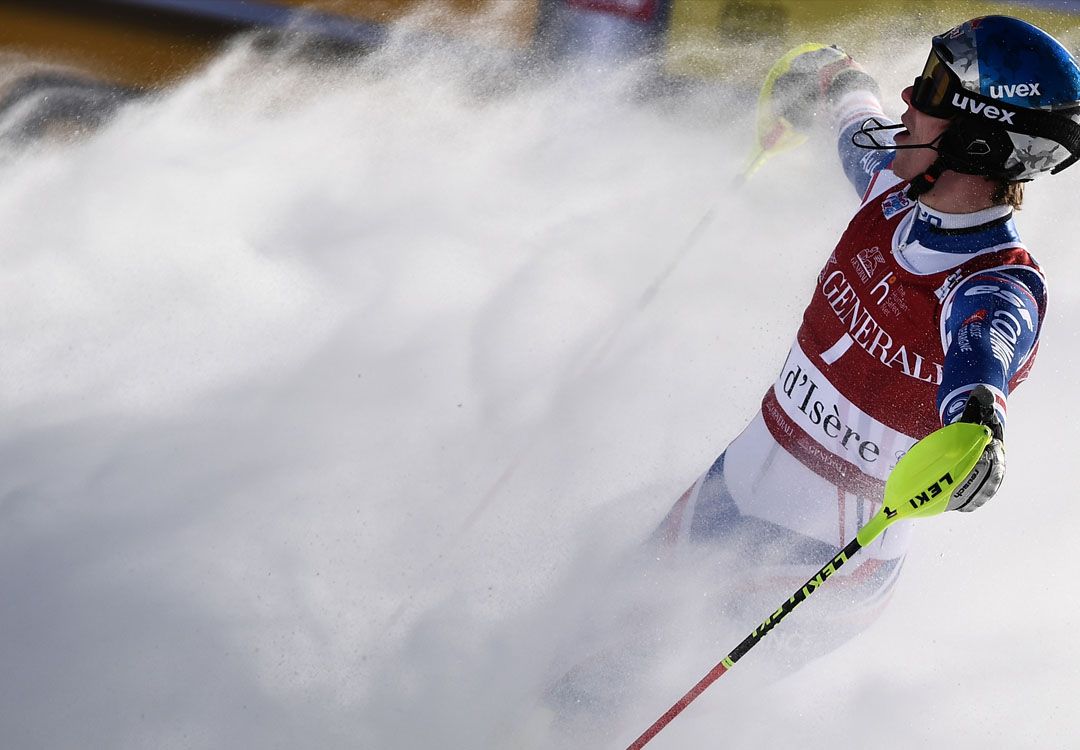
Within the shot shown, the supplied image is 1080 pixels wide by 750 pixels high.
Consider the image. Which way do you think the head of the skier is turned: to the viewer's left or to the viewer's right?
to the viewer's left

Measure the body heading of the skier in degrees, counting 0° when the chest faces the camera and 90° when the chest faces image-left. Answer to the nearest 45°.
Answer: approximately 45°
